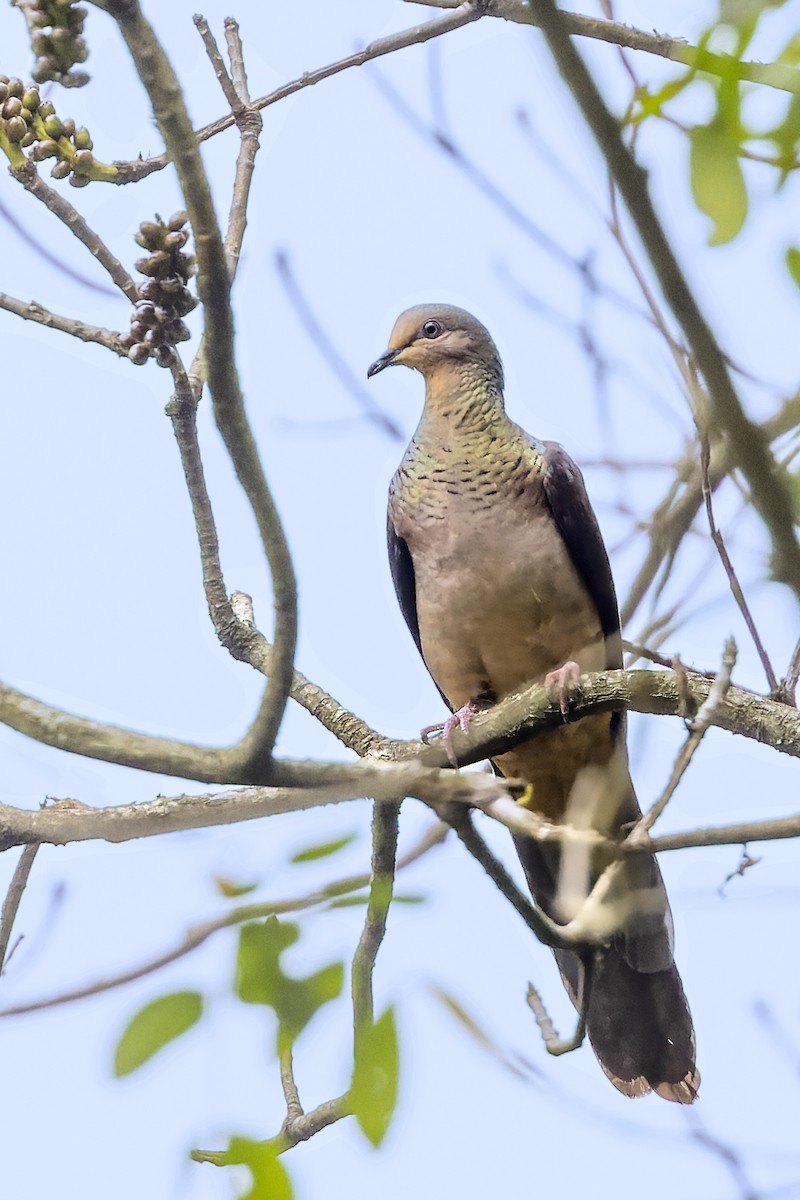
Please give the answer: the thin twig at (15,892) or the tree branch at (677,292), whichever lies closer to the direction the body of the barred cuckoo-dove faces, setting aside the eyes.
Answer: the thin twig

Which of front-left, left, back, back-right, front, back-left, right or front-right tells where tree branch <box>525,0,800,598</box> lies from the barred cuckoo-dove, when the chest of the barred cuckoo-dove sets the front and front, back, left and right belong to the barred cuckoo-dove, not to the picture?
back-left

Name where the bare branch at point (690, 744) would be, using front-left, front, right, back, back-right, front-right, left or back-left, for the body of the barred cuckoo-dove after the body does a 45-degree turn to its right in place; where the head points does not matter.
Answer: left

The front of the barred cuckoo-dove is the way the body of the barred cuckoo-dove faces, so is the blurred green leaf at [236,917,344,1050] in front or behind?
in front

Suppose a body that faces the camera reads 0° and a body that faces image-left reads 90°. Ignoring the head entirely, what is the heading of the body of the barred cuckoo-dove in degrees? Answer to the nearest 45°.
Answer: approximately 45°
